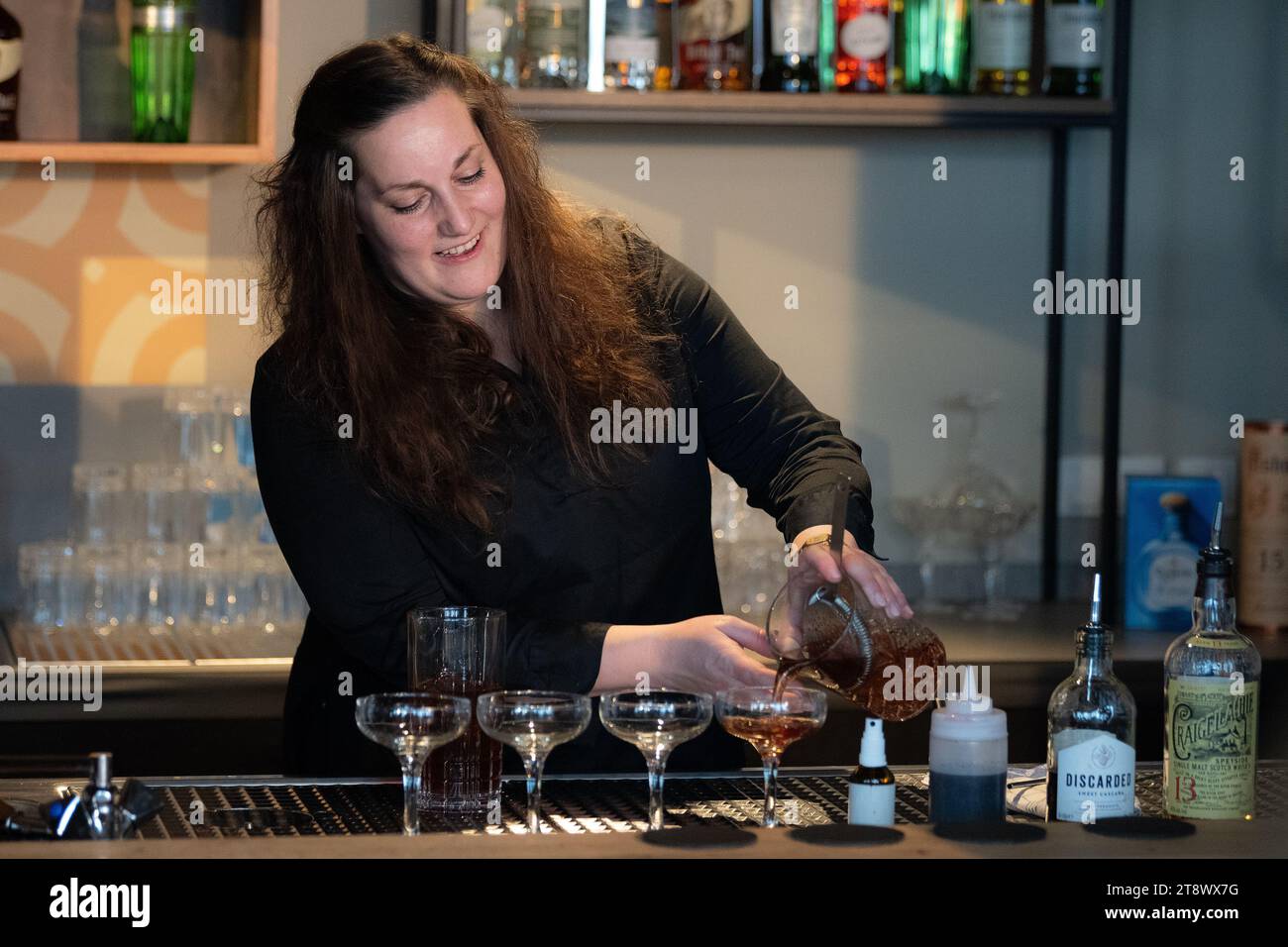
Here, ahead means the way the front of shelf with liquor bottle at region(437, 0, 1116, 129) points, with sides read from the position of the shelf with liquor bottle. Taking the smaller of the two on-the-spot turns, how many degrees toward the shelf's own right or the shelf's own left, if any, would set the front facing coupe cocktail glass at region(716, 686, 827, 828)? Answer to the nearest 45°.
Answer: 0° — it already faces it

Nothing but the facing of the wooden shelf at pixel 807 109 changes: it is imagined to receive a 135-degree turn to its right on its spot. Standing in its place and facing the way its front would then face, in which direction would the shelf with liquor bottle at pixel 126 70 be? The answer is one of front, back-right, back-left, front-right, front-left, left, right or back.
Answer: front-left

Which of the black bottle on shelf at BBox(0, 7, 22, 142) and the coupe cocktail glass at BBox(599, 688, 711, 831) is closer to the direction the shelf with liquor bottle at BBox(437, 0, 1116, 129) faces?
the coupe cocktail glass

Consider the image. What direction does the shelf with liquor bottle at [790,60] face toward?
toward the camera

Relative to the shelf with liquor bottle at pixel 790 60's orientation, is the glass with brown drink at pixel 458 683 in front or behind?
in front

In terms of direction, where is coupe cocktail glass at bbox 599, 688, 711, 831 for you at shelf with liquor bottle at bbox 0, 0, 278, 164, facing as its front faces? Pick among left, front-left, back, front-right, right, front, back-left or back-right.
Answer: front

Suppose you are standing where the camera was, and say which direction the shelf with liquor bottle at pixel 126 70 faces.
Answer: facing the viewer

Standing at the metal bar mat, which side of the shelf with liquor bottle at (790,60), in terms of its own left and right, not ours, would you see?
front

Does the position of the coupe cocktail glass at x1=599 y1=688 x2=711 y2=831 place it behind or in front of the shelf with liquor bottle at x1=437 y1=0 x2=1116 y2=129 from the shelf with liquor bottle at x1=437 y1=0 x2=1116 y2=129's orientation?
in front

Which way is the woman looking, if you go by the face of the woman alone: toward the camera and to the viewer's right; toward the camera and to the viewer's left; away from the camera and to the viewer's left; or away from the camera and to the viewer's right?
toward the camera and to the viewer's right

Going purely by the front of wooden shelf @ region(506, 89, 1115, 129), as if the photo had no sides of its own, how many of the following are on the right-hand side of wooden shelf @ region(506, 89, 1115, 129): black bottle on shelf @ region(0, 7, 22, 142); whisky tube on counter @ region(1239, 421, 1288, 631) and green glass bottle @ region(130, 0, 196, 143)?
2
